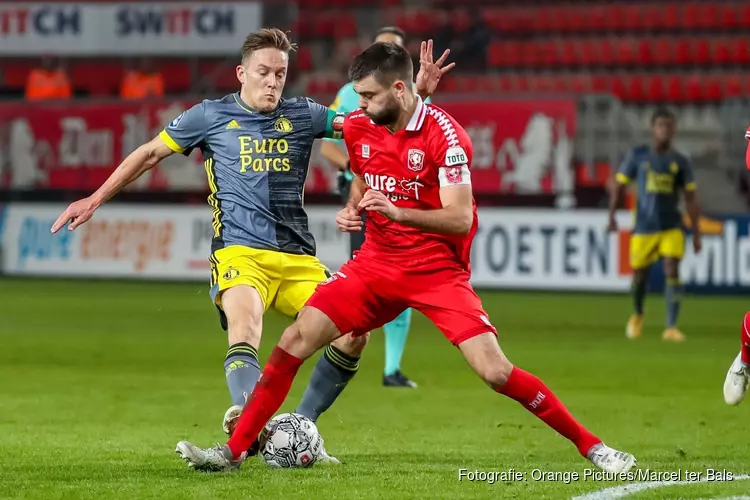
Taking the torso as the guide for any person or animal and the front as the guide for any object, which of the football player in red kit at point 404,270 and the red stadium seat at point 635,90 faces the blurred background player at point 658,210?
the red stadium seat

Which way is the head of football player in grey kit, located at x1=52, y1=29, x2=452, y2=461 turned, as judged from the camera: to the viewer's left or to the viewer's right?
to the viewer's right

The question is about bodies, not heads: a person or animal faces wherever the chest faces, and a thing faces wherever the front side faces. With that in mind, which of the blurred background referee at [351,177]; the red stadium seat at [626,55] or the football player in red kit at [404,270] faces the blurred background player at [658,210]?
the red stadium seat

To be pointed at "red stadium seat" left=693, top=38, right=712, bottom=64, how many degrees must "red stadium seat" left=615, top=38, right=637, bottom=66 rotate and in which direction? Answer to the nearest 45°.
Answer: approximately 90° to its left

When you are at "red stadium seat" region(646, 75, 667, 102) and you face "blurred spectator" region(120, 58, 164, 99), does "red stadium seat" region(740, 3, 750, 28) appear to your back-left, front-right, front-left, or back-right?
back-right

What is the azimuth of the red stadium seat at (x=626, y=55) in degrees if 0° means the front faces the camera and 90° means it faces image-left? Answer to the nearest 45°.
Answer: approximately 0°

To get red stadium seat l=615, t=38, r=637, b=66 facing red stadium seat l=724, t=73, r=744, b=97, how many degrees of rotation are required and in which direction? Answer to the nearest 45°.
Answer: approximately 90° to its left

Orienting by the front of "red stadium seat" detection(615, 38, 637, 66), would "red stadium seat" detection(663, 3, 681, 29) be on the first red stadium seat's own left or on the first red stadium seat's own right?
on the first red stadium seat's own left

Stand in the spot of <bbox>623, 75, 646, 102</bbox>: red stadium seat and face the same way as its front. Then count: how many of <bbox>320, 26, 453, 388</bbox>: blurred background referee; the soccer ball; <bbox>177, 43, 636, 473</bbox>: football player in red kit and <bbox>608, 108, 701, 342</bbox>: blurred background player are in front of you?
4

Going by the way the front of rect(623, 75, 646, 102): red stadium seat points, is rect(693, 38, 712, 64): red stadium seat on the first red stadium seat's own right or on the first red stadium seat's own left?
on the first red stadium seat's own left
